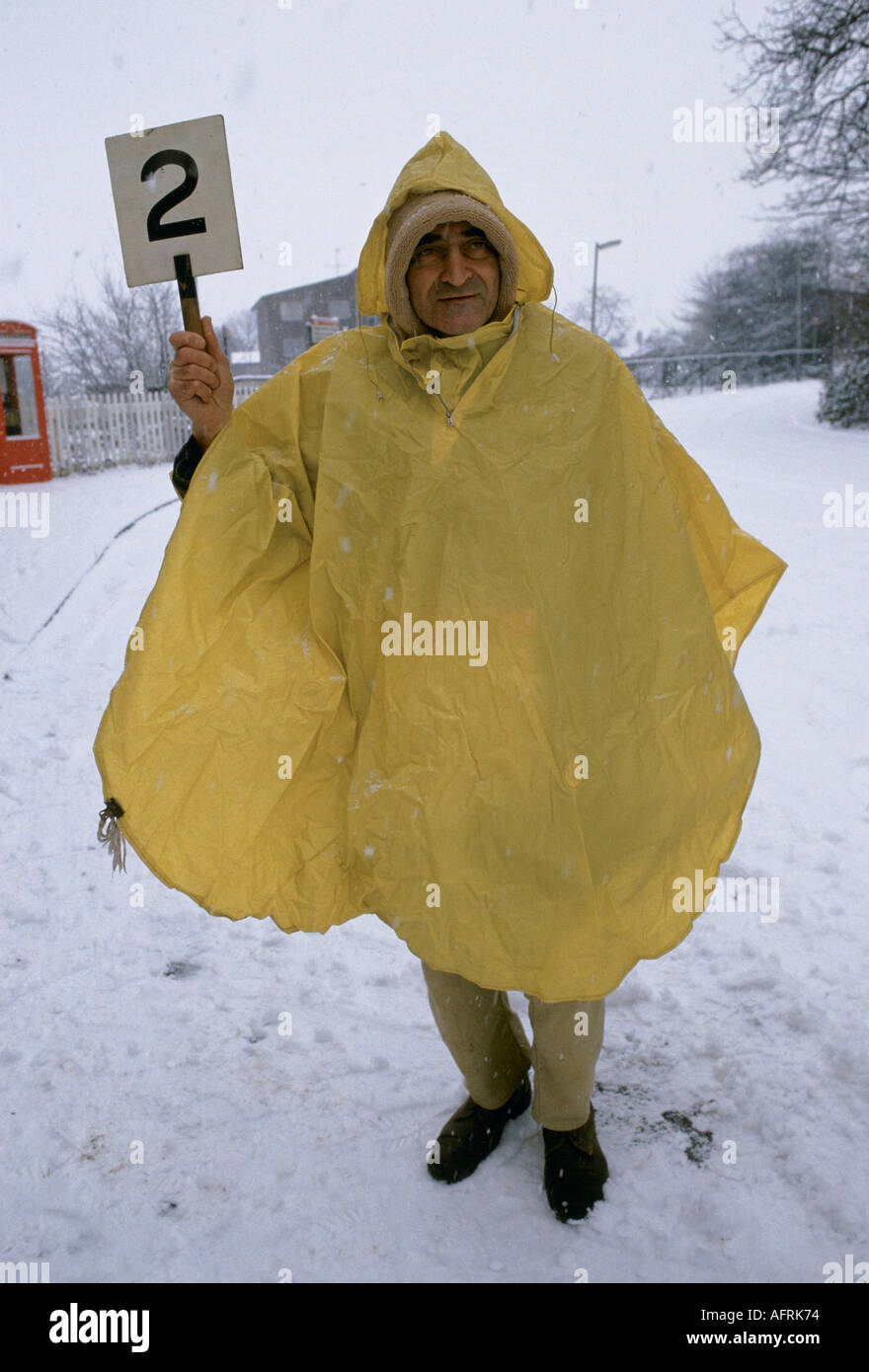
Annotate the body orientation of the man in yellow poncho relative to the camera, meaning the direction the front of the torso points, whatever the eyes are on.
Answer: toward the camera

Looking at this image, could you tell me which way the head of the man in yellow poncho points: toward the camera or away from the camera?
toward the camera

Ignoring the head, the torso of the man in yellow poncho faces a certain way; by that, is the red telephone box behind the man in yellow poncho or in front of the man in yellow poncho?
behind

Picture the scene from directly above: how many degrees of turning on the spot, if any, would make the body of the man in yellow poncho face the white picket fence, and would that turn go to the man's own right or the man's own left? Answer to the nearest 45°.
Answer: approximately 180°

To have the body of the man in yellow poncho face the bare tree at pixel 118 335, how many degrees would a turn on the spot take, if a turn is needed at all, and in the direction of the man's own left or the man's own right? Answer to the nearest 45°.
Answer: approximately 180°
